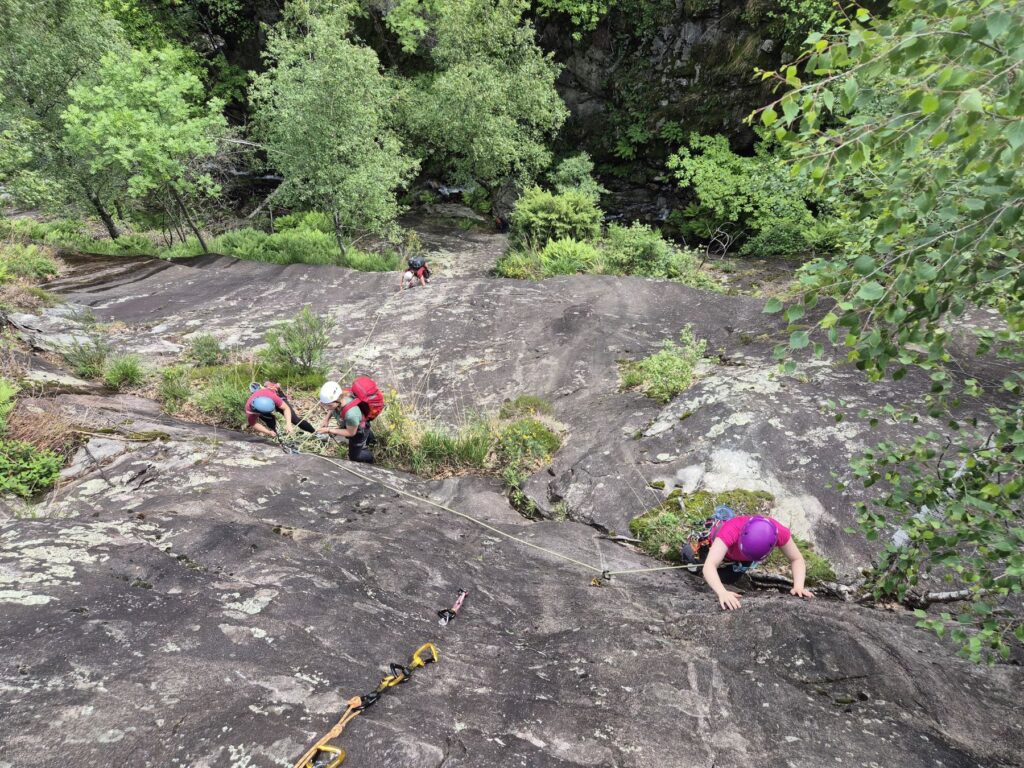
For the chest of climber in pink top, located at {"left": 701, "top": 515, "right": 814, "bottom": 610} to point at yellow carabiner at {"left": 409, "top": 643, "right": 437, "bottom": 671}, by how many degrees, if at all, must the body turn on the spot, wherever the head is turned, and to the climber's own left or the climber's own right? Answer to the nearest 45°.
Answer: approximately 45° to the climber's own right

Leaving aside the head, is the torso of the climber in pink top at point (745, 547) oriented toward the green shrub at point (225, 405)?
no

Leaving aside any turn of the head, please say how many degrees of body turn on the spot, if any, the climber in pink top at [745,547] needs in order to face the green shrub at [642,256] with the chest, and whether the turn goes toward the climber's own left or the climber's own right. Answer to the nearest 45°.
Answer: approximately 180°

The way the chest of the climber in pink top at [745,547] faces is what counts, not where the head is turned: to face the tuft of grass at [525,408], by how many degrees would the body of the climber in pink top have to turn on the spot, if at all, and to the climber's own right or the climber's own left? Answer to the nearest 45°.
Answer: approximately 135° to the climber's own right

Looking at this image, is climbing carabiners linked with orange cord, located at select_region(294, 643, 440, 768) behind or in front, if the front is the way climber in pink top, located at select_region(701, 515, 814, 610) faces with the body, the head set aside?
in front

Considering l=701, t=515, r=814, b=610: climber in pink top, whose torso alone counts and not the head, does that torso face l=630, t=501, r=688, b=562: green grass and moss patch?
no

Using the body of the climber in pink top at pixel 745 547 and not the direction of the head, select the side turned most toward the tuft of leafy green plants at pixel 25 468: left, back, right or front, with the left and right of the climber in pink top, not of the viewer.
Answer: right

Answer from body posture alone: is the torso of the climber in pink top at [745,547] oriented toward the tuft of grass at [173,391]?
no

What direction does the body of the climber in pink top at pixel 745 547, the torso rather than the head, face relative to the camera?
toward the camera

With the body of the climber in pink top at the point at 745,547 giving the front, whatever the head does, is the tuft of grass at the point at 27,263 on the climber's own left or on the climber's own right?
on the climber's own right

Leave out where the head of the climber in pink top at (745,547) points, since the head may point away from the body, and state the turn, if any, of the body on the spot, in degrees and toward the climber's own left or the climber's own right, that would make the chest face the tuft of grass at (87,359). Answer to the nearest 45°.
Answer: approximately 90° to the climber's own right
